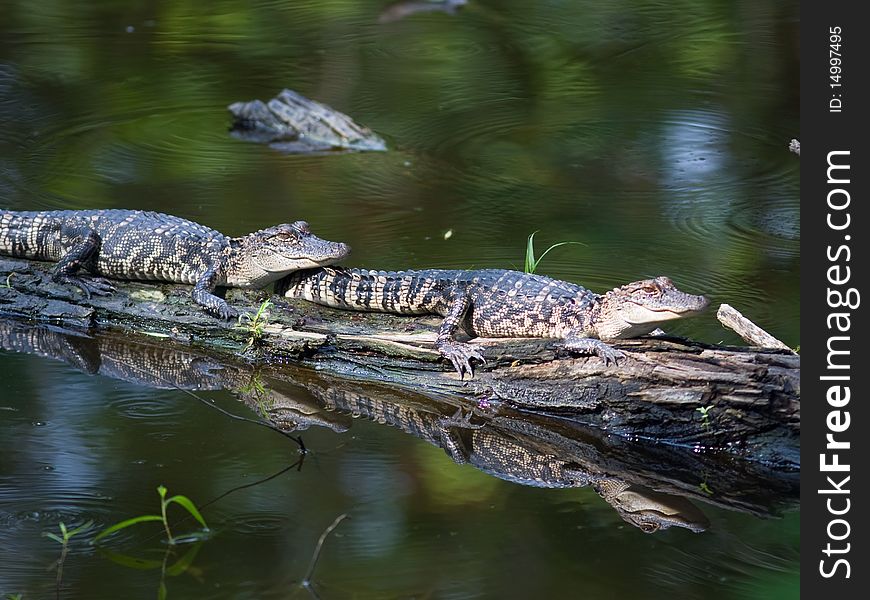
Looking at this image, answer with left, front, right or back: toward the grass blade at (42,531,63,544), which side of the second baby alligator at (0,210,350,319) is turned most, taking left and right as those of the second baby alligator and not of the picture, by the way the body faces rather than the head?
right

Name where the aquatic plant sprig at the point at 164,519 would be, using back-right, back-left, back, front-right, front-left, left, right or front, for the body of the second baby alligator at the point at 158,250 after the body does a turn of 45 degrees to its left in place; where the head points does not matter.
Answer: back-right

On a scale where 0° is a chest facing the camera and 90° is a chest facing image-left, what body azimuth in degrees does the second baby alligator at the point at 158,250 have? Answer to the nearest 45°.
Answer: approximately 270°

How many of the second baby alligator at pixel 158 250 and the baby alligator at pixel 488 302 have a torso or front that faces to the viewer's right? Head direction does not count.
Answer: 2

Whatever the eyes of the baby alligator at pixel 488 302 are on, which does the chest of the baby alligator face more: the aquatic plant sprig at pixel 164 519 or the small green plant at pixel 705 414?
the small green plant

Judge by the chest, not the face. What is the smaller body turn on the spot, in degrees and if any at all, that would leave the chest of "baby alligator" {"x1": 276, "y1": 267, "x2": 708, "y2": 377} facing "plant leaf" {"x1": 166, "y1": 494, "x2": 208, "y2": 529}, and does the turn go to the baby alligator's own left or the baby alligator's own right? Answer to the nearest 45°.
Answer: approximately 135° to the baby alligator's own right

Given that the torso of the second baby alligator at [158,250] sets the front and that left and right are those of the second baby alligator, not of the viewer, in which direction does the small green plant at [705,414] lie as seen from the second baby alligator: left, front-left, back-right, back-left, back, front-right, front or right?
front-right

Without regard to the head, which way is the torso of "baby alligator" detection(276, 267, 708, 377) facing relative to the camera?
to the viewer's right

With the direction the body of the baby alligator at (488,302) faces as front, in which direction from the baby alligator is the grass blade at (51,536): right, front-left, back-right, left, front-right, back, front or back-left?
back-right

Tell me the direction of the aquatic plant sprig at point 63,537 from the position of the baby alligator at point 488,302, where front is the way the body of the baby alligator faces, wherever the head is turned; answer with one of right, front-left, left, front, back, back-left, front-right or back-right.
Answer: back-right

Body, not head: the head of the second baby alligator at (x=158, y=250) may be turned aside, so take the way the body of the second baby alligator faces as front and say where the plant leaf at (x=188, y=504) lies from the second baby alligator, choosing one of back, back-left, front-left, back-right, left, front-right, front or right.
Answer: right
